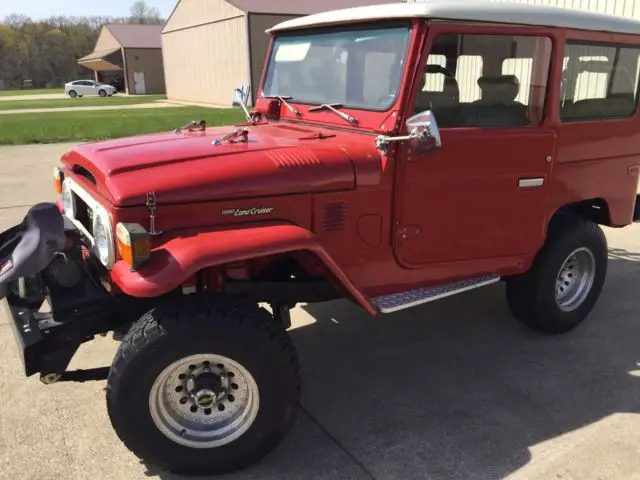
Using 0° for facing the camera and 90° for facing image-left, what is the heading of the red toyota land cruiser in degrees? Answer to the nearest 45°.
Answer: approximately 45°

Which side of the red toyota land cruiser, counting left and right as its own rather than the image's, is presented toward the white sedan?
right

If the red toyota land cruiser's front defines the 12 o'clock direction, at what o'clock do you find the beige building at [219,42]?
The beige building is roughly at 4 o'clock from the red toyota land cruiser.
